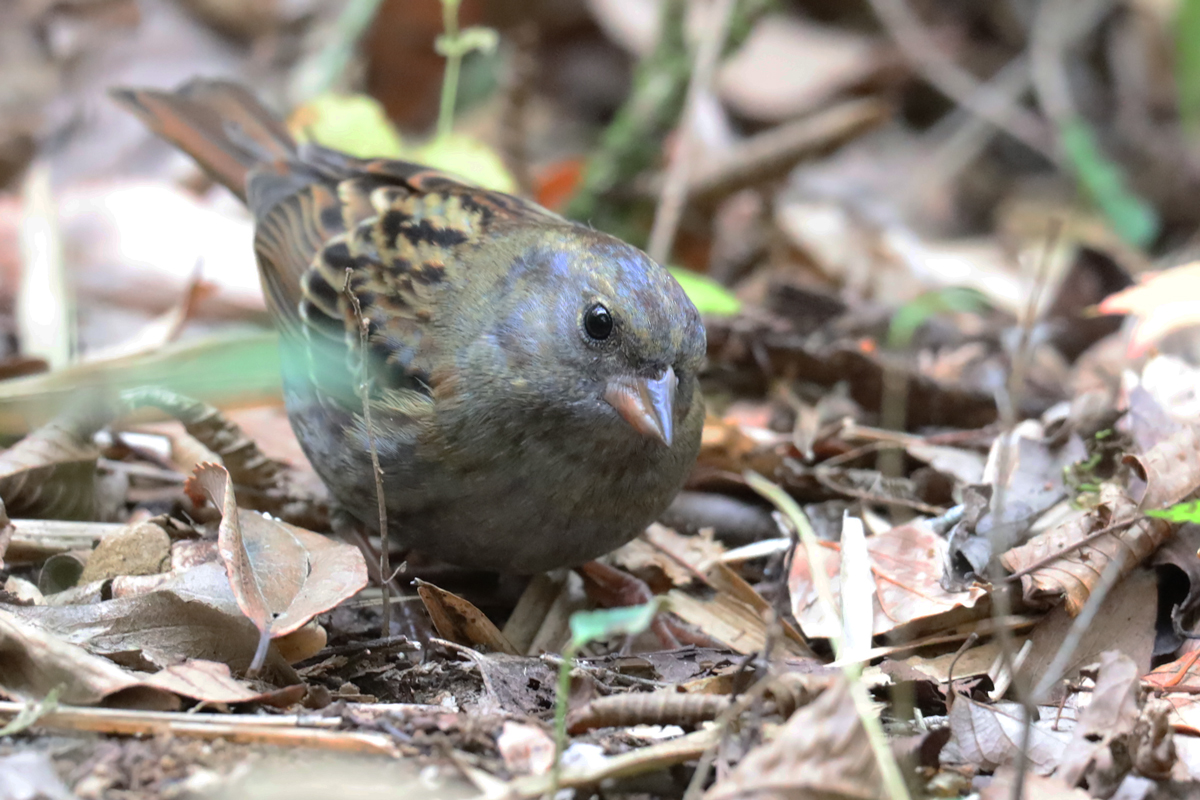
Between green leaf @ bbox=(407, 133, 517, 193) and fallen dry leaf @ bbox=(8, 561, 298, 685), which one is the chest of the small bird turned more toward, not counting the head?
the fallen dry leaf

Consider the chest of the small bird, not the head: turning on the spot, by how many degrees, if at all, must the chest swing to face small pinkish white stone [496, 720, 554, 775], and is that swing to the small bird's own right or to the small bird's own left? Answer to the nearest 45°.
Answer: approximately 45° to the small bird's own right

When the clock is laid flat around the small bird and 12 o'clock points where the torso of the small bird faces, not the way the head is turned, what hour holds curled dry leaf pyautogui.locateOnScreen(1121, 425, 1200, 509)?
The curled dry leaf is roughly at 11 o'clock from the small bird.

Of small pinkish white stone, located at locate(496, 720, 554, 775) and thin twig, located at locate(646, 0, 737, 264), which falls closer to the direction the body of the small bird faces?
the small pinkish white stone

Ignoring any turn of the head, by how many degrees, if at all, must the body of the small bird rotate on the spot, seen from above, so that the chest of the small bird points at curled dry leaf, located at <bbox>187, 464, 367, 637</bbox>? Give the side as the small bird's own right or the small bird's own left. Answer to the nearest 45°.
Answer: approximately 90° to the small bird's own right

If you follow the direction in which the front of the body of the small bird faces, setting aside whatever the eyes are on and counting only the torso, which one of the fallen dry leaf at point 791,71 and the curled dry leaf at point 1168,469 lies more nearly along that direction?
the curled dry leaf

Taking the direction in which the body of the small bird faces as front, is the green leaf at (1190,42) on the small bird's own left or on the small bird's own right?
on the small bird's own left

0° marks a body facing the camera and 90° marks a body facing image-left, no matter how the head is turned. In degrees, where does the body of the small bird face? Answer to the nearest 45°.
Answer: approximately 315°

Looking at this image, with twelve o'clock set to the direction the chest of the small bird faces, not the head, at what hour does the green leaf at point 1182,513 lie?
The green leaf is roughly at 10 o'clock from the small bird.

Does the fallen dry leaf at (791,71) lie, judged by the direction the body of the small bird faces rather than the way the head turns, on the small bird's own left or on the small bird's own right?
on the small bird's own left

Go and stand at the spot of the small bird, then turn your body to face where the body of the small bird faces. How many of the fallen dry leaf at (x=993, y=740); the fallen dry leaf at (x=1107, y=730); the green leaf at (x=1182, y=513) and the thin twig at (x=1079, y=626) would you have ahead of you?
4

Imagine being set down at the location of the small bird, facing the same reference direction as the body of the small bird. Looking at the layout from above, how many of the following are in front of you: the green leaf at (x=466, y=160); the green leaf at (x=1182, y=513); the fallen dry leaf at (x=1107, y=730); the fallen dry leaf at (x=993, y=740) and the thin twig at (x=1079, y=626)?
4

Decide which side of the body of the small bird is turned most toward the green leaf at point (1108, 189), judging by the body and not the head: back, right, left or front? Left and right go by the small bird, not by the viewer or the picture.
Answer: left

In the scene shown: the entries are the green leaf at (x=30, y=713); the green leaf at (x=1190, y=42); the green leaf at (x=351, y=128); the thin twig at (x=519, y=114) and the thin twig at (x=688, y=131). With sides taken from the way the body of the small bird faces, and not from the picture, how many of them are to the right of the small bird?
1

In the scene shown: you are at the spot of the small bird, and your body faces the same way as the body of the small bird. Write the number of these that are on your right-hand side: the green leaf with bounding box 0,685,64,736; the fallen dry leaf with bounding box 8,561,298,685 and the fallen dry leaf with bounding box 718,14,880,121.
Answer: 2

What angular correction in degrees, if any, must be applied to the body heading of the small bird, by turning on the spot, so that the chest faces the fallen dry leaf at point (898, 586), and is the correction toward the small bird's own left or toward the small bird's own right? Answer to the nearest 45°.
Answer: approximately 45° to the small bird's own left

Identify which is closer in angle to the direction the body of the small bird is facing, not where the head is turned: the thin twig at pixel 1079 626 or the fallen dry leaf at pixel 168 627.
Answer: the thin twig

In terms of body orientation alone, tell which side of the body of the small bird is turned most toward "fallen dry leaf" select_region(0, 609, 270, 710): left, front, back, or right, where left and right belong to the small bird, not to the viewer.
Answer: right

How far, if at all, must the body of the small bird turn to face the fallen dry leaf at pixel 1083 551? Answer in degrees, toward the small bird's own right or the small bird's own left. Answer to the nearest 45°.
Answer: approximately 45° to the small bird's own left

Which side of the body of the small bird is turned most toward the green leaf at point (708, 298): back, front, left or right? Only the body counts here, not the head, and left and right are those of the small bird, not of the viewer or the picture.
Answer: left

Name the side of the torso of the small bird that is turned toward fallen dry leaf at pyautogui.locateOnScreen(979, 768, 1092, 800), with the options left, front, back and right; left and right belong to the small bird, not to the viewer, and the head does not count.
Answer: front
